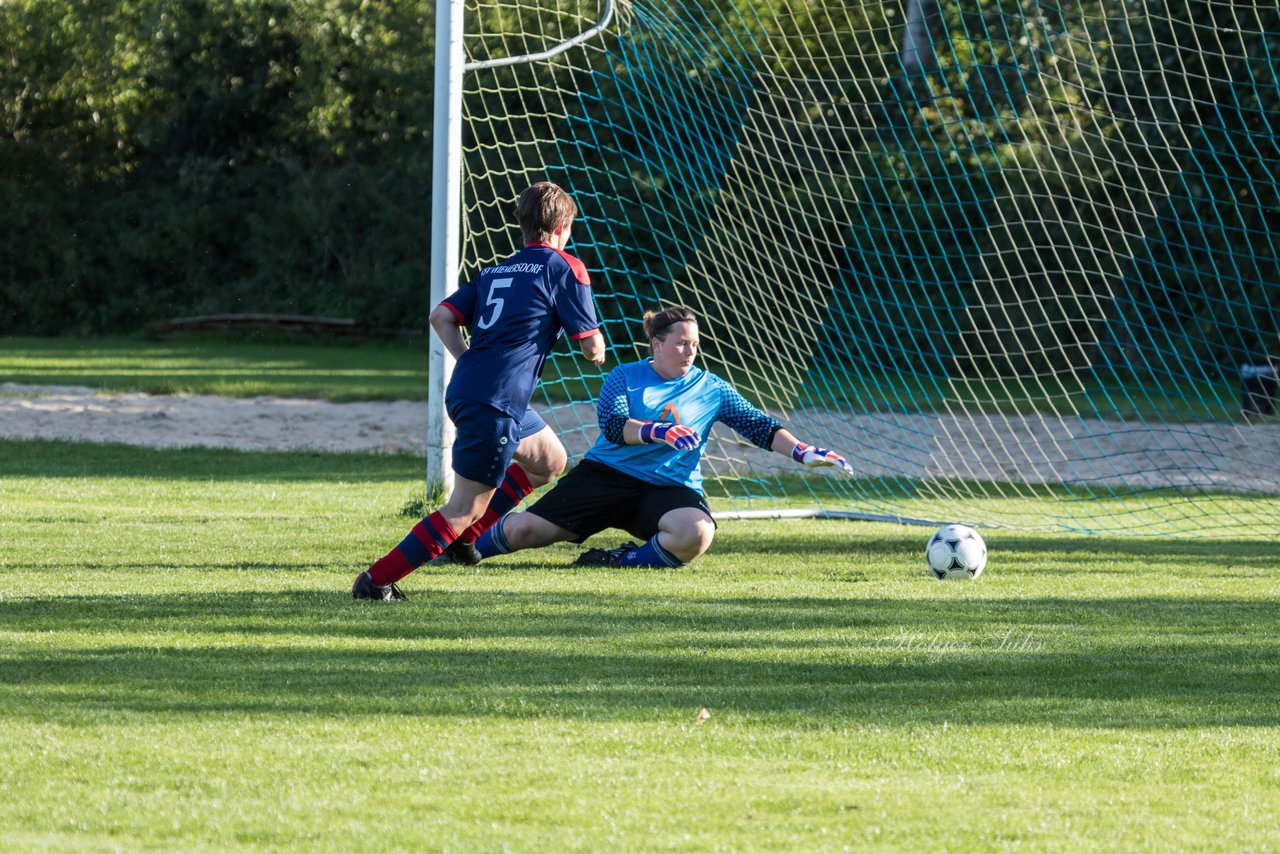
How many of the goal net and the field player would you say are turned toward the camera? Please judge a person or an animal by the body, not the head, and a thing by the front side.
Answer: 1

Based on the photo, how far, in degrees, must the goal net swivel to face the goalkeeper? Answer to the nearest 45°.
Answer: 0° — it already faces them

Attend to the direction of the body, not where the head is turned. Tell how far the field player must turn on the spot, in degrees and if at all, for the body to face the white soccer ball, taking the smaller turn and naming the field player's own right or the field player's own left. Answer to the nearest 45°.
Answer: approximately 45° to the field player's own right

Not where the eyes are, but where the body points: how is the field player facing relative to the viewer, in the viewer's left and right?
facing away from the viewer and to the right of the viewer

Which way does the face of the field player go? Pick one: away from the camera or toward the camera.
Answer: away from the camera

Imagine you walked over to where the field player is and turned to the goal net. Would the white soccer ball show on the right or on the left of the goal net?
right
